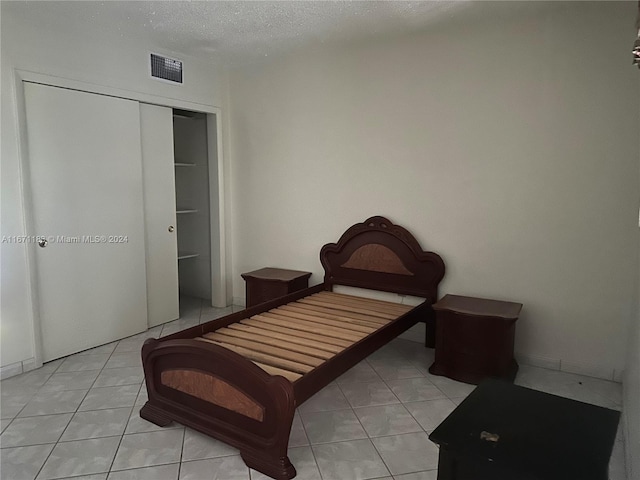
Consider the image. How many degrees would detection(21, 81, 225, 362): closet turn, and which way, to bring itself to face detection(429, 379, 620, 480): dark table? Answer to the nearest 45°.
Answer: approximately 45° to its right

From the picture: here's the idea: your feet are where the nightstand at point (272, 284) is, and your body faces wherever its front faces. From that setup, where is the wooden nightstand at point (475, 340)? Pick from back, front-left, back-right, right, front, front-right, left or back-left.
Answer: left

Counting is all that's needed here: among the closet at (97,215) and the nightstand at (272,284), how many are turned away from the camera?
0

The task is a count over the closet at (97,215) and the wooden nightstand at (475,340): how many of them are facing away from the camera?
0

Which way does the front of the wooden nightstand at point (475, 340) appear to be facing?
toward the camera

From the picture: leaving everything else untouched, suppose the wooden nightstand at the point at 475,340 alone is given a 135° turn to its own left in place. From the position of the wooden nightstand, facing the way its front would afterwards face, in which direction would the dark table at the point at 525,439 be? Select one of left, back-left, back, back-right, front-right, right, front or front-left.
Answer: back-right

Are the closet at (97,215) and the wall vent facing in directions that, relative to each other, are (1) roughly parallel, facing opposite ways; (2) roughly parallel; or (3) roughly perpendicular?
roughly parallel

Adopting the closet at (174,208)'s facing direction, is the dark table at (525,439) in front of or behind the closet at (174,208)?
in front

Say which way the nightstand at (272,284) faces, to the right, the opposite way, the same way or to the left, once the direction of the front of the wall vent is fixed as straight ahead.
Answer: to the right

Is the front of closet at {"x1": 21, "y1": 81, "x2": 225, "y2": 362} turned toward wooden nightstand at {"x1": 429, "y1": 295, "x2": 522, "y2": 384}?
yes

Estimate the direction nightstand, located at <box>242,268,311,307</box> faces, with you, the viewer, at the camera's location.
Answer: facing the viewer and to the left of the viewer

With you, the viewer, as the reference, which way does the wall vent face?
facing the viewer and to the right of the viewer

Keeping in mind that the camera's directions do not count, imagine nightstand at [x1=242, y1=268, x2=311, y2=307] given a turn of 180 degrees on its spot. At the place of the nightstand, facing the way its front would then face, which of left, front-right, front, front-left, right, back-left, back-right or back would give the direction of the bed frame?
back-right

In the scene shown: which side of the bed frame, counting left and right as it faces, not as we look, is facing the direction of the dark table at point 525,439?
left

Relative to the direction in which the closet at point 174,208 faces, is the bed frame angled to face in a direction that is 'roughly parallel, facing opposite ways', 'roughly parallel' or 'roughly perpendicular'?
roughly perpendicular

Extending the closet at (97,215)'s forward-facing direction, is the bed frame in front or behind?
in front

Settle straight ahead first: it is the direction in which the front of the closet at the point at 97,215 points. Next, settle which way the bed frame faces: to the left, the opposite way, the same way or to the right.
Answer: to the right

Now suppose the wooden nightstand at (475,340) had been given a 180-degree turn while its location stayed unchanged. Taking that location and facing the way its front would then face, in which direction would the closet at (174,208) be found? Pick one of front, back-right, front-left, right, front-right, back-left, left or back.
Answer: left
